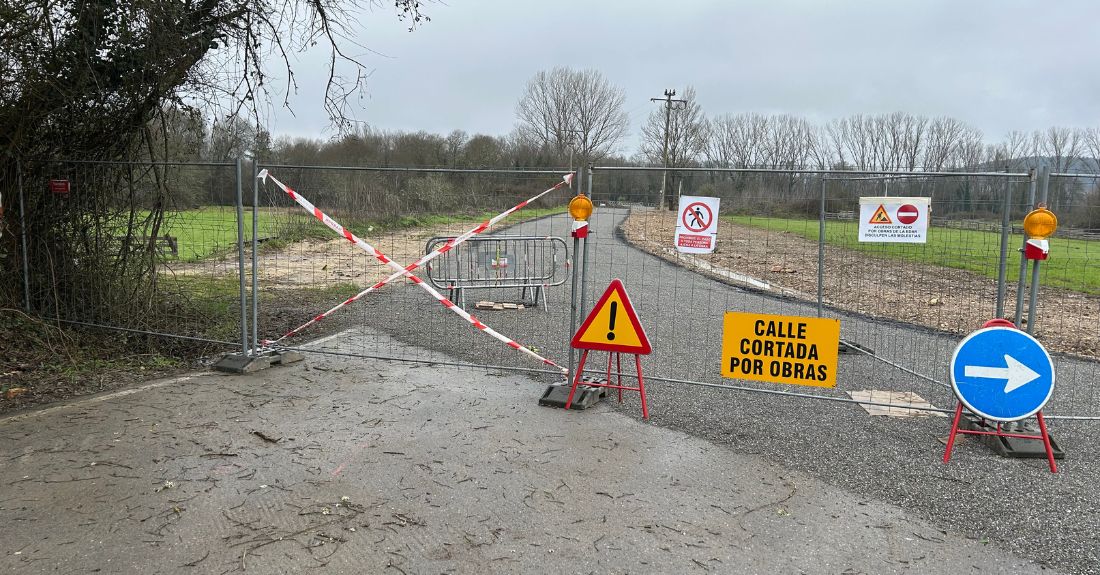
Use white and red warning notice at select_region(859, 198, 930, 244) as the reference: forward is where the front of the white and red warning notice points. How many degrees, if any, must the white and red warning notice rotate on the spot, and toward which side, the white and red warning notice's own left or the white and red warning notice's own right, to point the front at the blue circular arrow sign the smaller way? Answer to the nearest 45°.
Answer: approximately 45° to the white and red warning notice's own left

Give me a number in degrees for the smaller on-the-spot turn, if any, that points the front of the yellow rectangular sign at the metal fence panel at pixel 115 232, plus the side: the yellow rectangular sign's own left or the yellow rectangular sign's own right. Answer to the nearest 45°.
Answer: approximately 90° to the yellow rectangular sign's own right

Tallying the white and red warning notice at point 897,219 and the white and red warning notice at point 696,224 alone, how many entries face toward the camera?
2

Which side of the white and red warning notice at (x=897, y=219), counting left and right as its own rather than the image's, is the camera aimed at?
front

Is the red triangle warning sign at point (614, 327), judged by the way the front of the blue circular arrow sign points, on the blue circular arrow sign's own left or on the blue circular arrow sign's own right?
on the blue circular arrow sign's own right

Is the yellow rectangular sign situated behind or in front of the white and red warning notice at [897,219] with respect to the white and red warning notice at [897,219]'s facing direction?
in front

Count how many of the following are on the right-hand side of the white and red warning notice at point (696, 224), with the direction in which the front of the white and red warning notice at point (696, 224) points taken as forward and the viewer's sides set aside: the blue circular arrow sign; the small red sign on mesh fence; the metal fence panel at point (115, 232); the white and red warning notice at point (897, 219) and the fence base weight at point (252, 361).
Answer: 3

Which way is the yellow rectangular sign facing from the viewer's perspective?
toward the camera

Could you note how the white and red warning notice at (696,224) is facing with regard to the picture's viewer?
facing the viewer

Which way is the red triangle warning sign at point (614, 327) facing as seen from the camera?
toward the camera

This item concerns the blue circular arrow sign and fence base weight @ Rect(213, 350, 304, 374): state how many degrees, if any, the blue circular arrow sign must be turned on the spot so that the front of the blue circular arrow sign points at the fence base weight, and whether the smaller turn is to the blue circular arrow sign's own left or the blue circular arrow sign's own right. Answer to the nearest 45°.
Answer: approximately 90° to the blue circular arrow sign's own right

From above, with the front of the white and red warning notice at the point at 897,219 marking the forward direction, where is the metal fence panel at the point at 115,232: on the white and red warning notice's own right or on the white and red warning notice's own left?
on the white and red warning notice's own right
